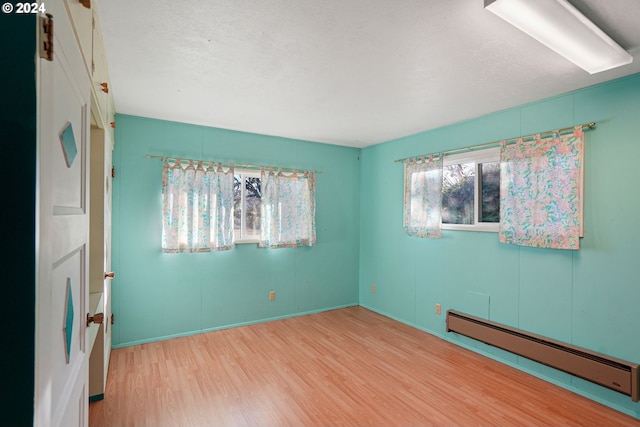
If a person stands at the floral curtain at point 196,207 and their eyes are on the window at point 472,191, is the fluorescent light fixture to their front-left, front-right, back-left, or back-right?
front-right

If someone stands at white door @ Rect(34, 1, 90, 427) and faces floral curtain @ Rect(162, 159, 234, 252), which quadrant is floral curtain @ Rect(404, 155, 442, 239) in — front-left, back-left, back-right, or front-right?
front-right

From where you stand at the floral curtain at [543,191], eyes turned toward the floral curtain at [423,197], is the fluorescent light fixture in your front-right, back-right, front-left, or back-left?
back-left

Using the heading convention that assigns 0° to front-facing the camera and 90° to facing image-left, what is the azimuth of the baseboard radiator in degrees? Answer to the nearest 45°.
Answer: approximately 45°

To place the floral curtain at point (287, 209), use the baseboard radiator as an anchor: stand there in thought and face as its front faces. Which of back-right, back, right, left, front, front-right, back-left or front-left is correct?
front-right

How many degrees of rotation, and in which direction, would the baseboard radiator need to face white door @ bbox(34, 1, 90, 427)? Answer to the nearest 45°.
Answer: approximately 45° to its left

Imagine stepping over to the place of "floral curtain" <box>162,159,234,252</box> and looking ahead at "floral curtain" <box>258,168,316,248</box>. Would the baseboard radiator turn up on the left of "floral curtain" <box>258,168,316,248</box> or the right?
right

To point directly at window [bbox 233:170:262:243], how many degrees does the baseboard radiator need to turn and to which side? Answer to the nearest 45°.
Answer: approximately 45° to its right
